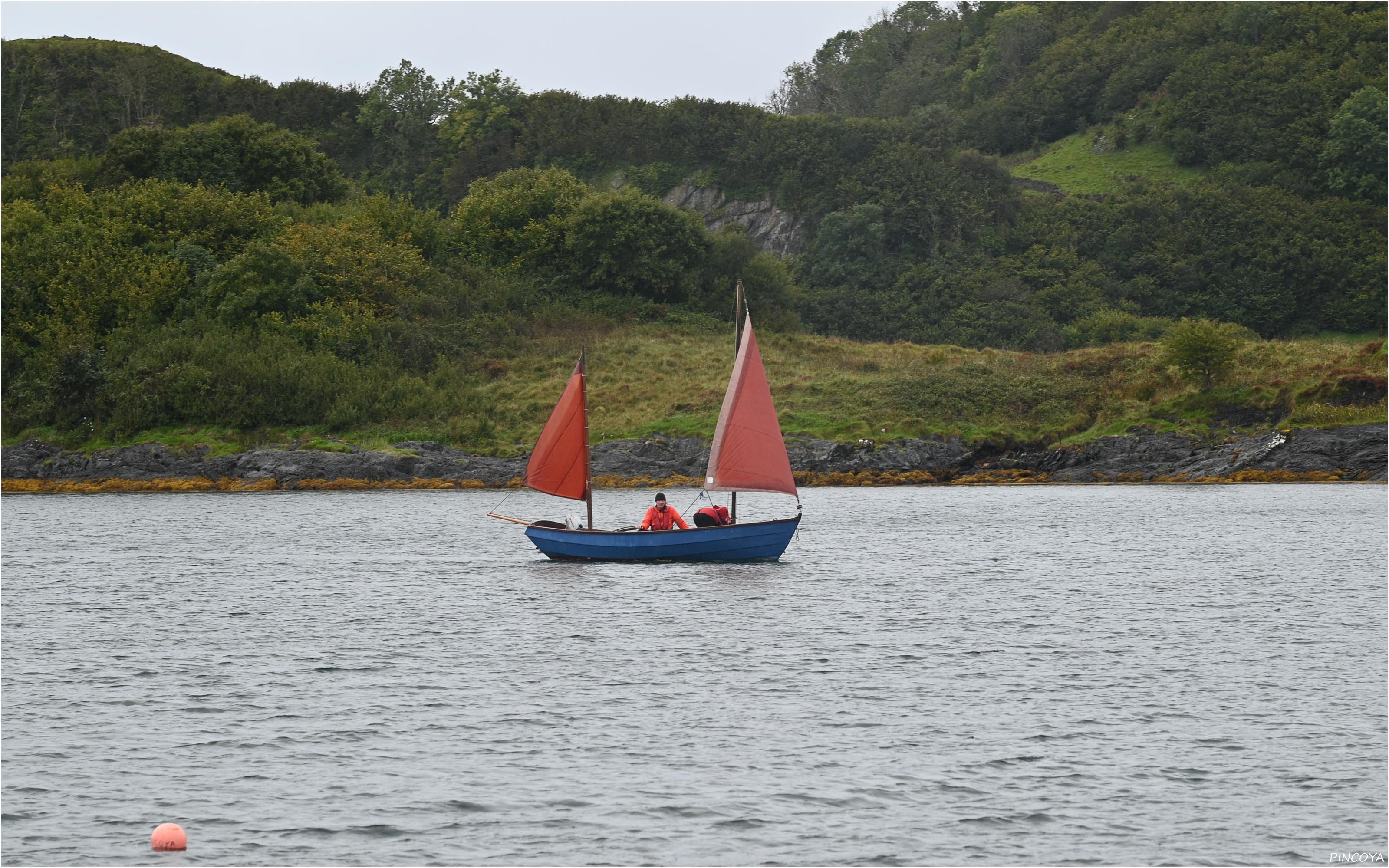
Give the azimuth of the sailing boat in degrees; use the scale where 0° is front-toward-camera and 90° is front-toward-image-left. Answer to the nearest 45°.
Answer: approximately 270°

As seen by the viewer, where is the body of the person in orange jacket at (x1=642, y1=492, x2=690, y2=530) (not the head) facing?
toward the camera

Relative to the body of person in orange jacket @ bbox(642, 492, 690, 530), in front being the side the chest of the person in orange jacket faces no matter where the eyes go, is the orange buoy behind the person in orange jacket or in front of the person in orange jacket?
in front

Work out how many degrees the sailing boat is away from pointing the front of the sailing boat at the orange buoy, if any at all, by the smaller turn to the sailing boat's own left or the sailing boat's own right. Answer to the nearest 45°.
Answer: approximately 90° to the sailing boat's own right

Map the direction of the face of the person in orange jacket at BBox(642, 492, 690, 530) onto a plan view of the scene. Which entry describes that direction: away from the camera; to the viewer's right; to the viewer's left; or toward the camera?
toward the camera
